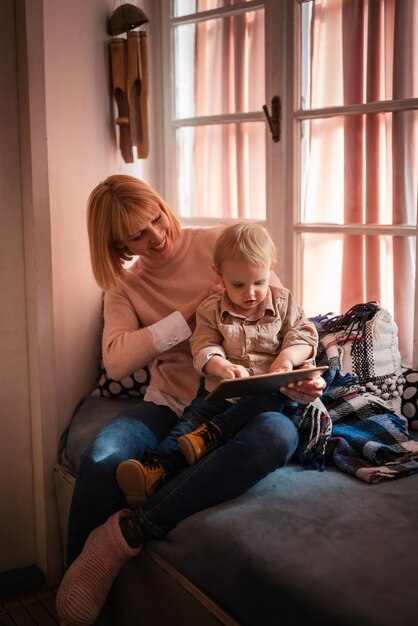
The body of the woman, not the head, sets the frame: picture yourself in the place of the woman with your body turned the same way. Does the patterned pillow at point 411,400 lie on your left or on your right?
on your left

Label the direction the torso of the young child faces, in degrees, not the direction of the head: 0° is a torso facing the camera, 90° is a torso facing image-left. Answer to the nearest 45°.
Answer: approximately 0°

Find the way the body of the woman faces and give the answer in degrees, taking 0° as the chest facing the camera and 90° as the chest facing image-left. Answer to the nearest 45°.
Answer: approximately 0°

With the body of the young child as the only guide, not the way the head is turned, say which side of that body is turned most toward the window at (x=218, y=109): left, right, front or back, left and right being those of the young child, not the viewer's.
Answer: back
